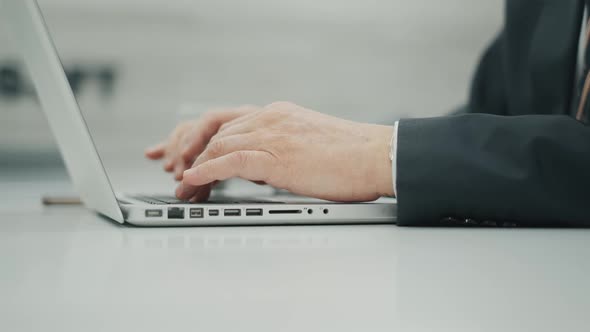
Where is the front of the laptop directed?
to the viewer's right
